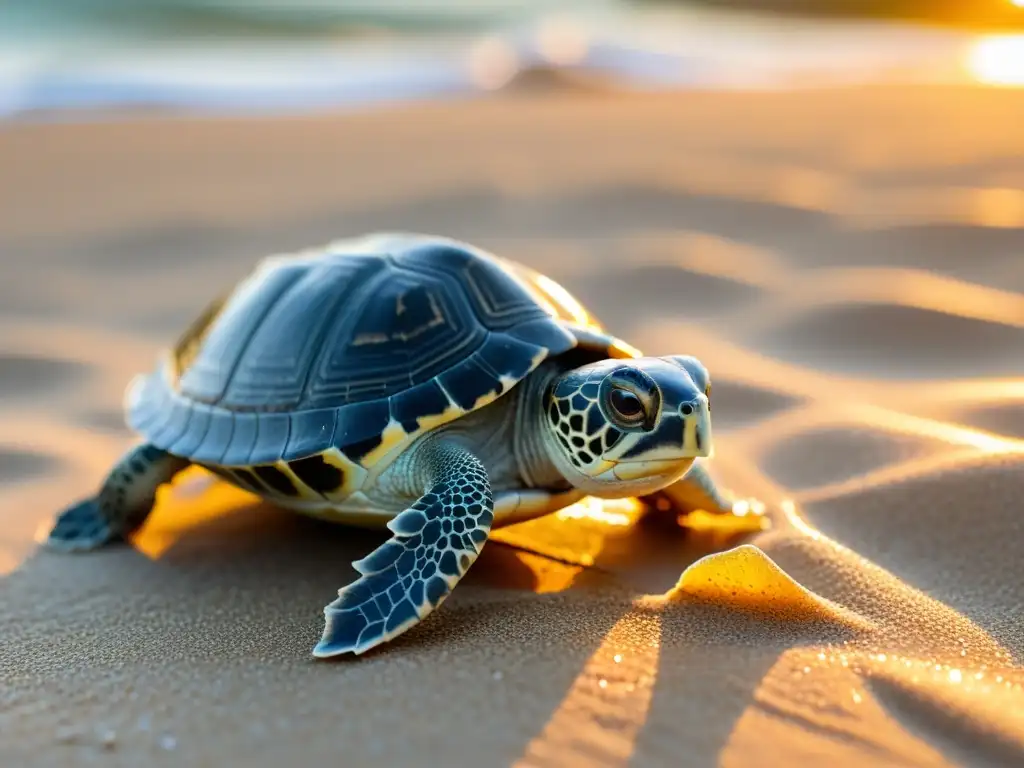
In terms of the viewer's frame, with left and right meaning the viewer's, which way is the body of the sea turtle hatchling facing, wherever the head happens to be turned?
facing the viewer and to the right of the viewer
